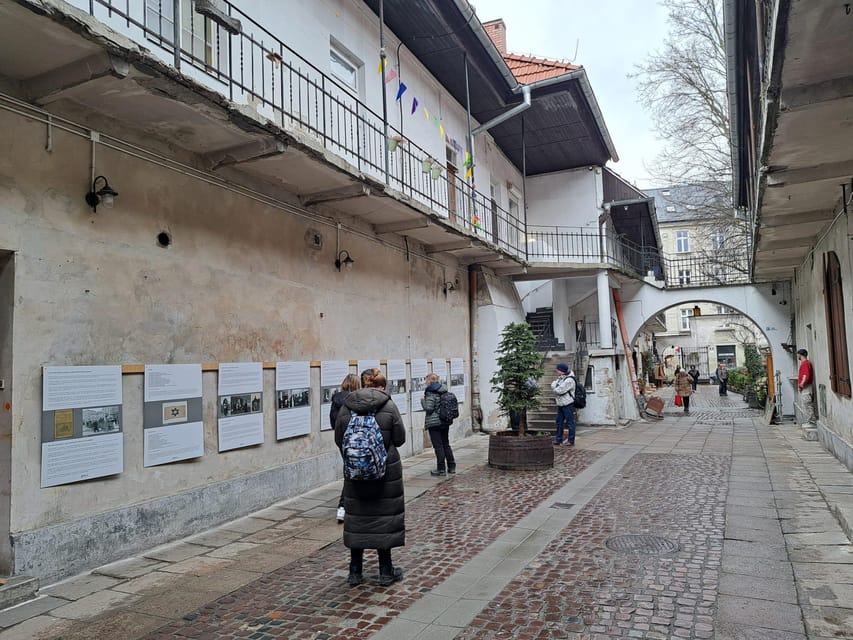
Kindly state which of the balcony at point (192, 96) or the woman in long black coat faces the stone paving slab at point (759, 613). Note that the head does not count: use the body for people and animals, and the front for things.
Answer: the balcony

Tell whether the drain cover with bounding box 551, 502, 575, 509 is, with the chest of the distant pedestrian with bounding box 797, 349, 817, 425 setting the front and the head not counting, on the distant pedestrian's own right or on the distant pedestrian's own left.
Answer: on the distant pedestrian's own left

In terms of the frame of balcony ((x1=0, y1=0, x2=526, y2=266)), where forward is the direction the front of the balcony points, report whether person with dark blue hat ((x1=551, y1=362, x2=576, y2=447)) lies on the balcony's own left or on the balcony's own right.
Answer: on the balcony's own left

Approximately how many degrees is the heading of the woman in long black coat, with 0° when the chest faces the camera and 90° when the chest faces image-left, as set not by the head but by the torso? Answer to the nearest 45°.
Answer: approximately 180°

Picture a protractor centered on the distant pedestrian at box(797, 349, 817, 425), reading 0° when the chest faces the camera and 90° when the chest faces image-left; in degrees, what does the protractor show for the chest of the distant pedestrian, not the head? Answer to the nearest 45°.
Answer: approximately 90°

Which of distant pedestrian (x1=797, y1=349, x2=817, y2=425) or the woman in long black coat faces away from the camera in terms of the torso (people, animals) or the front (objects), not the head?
the woman in long black coat

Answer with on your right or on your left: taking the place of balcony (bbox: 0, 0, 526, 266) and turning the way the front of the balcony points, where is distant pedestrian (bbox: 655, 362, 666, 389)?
on your left

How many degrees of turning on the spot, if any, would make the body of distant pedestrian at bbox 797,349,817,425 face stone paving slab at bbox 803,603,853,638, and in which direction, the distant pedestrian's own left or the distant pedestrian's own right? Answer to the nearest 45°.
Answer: approximately 90° to the distant pedestrian's own left

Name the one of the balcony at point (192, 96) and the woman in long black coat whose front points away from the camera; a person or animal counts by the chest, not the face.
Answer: the woman in long black coat

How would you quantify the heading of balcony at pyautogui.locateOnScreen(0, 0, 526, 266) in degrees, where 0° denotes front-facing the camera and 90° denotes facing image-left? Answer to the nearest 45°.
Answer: approximately 315°

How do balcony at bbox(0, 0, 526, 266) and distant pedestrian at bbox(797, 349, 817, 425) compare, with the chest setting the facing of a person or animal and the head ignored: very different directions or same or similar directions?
very different directions
